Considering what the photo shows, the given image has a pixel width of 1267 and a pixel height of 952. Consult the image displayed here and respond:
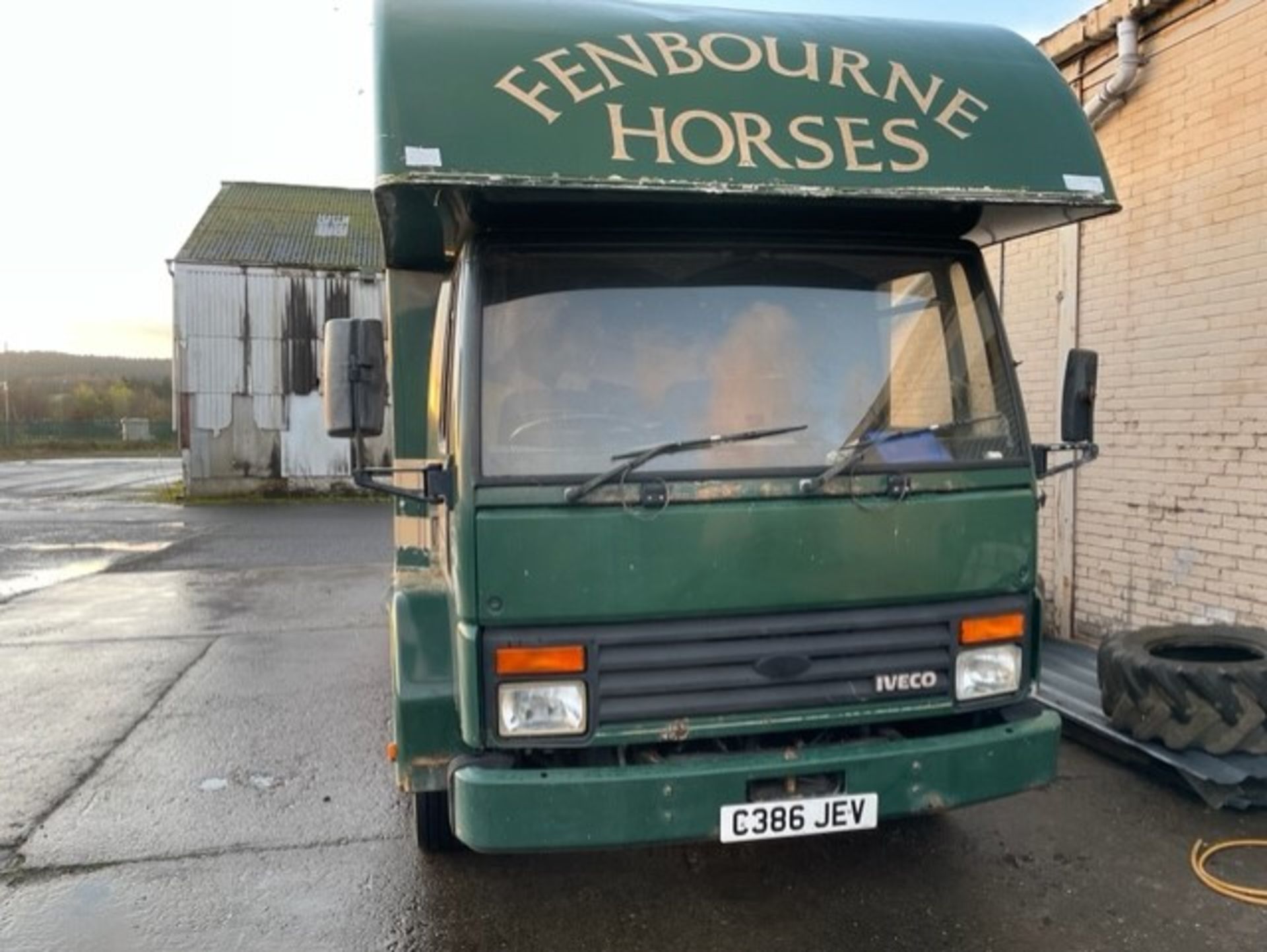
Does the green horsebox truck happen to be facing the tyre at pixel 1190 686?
no

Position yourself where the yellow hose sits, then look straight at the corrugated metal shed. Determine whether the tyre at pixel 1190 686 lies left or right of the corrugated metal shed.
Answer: right

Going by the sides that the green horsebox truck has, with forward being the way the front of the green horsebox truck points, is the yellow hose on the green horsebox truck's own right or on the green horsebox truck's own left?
on the green horsebox truck's own left

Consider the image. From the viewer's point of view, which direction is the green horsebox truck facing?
toward the camera

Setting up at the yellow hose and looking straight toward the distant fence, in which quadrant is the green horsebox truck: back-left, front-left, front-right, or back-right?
front-left

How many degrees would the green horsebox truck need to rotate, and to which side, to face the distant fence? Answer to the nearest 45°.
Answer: approximately 135° to its right

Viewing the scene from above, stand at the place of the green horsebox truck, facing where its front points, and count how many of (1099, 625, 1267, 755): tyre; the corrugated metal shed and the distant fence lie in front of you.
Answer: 0

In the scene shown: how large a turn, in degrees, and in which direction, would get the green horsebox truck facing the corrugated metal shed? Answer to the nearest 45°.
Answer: approximately 135° to its right
